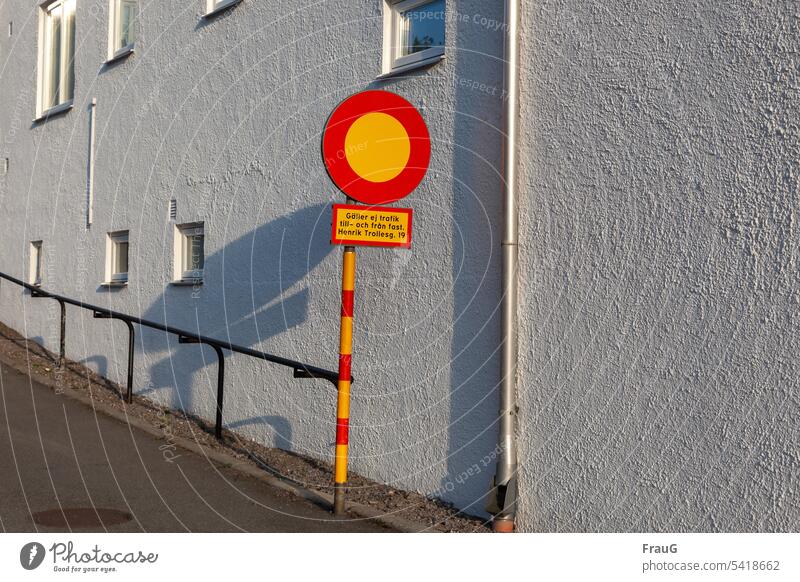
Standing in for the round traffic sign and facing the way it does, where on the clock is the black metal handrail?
The black metal handrail is roughly at 5 o'clock from the round traffic sign.

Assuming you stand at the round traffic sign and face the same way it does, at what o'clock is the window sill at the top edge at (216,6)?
The window sill at the top edge is roughly at 5 o'clock from the round traffic sign.

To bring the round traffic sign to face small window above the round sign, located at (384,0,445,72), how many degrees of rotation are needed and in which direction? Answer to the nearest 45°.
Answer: approximately 180°

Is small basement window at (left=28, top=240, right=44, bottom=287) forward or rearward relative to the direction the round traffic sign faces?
rearward

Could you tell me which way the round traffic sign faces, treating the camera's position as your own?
facing the viewer

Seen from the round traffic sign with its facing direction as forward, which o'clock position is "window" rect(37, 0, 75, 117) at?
The window is roughly at 5 o'clock from the round traffic sign.

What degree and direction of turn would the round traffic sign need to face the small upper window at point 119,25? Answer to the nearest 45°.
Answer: approximately 135° to its right
